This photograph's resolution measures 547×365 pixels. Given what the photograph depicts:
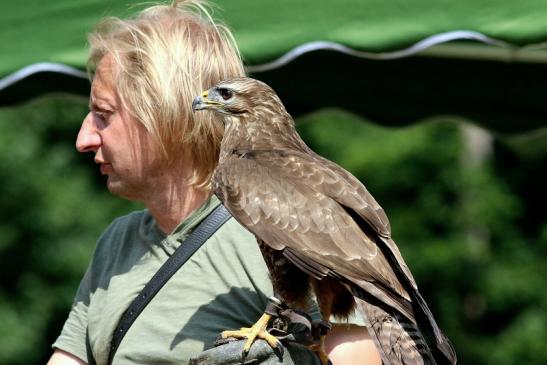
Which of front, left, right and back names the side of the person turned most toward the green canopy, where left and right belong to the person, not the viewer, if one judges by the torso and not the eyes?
back

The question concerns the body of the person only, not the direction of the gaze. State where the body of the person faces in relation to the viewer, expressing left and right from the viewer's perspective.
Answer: facing the viewer and to the left of the viewer

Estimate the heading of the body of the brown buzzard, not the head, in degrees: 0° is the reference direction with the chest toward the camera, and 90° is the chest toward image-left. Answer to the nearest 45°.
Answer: approximately 90°

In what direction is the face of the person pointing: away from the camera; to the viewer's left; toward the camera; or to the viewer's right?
to the viewer's left
